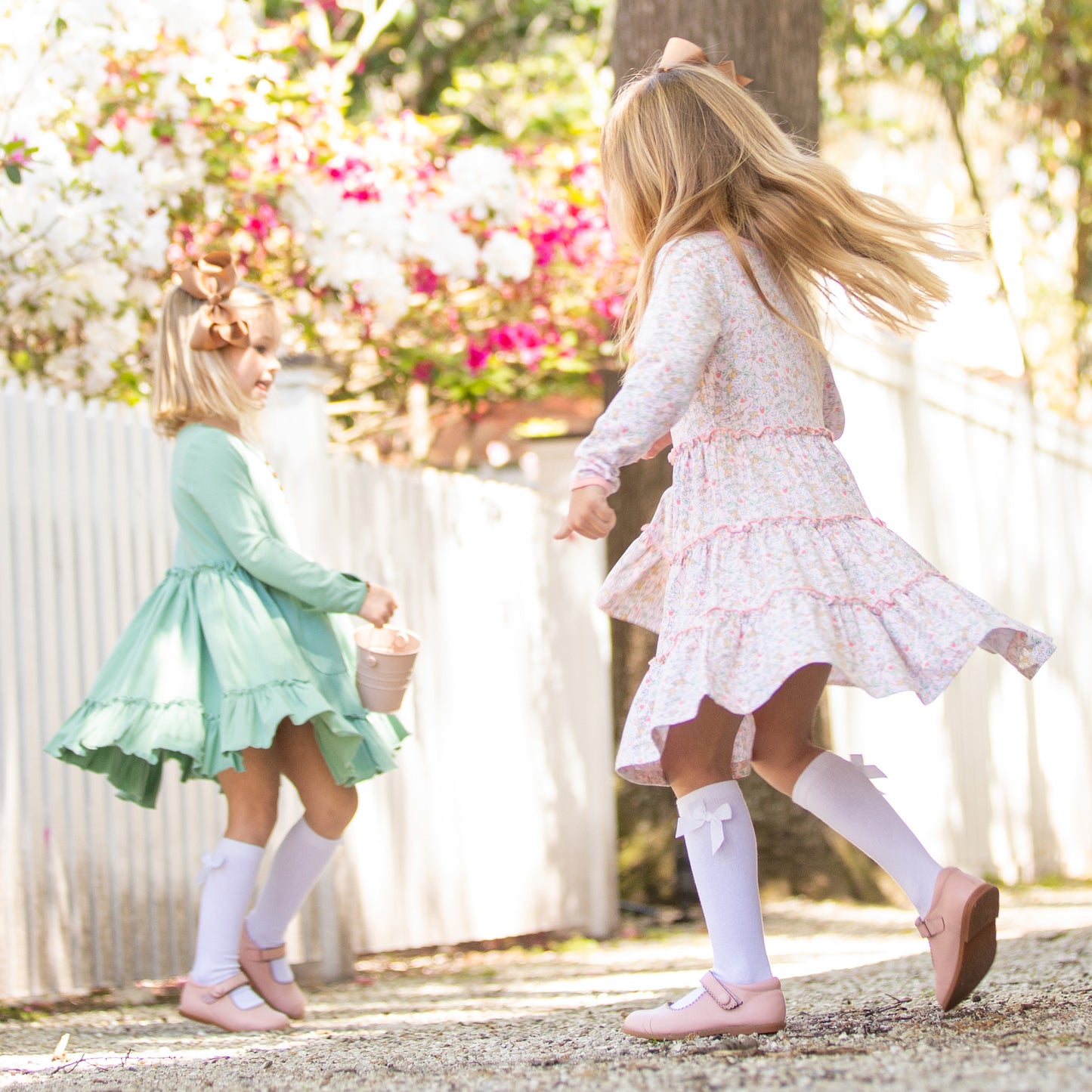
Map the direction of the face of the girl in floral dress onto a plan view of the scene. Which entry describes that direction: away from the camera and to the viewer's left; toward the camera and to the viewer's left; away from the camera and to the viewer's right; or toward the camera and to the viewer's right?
away from the camera and to the viewer's left

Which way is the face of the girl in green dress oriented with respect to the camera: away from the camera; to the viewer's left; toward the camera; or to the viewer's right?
to the viewer's right

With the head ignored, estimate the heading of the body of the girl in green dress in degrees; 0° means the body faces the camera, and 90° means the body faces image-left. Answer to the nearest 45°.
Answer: approximately 270°

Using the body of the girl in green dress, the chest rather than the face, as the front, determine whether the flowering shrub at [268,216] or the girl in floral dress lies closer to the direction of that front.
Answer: the girl in floral dress

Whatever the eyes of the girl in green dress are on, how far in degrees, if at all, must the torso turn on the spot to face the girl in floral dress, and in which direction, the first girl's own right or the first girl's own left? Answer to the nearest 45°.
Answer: approximately 45° to the first girl's own right
